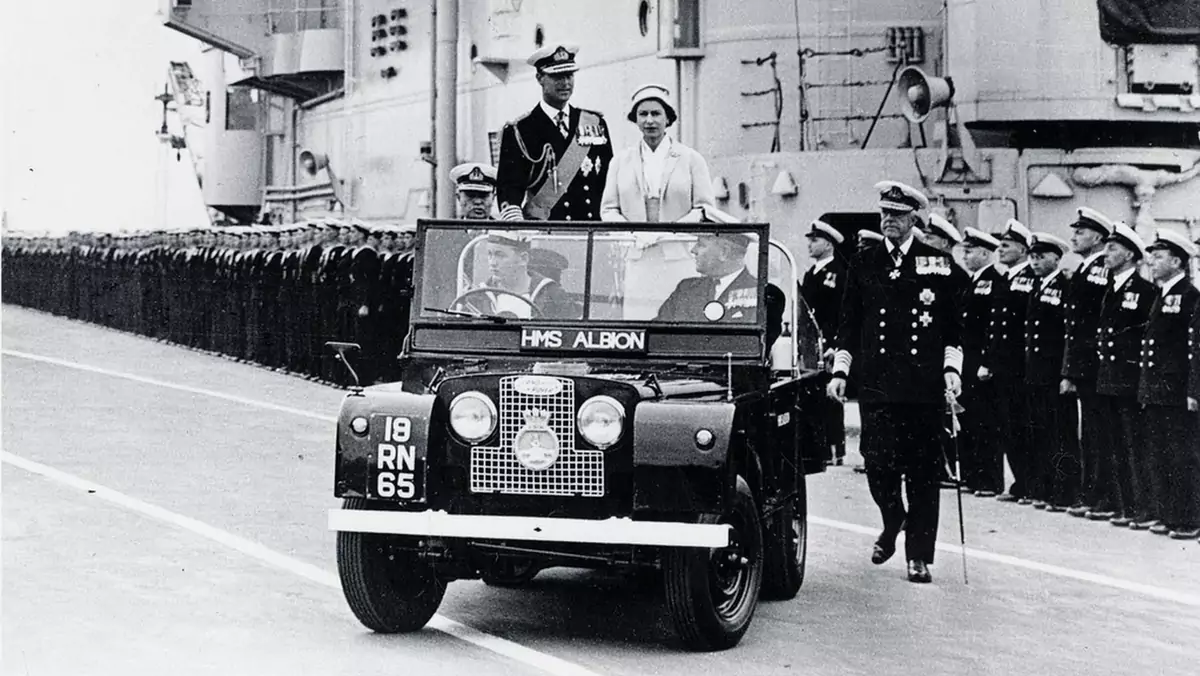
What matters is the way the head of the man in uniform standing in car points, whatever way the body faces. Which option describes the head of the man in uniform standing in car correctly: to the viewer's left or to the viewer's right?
to the viewer's right

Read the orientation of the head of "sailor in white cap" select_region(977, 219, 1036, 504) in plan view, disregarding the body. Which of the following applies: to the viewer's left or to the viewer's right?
to the viewer's left

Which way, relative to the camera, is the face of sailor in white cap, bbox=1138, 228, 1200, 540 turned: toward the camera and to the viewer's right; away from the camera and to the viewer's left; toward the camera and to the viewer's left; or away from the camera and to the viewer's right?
toward the camera and to the viewer's left

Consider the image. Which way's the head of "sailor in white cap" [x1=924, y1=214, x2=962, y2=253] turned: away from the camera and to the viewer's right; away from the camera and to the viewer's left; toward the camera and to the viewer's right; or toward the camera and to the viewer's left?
toward the camera and to the viewer's left

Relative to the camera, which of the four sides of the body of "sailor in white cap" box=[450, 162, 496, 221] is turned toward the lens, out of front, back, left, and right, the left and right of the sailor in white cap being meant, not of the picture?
front

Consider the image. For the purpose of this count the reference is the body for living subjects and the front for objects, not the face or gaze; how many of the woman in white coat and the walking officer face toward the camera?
2

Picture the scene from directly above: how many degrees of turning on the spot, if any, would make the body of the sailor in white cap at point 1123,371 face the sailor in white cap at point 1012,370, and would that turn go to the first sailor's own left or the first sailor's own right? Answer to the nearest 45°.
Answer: approximately 90° to the first sailor's own right

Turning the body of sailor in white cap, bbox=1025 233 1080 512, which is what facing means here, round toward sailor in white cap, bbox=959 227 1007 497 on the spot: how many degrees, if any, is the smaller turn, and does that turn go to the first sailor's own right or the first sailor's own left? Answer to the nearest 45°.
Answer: approximately 90° to the first sailor's own right

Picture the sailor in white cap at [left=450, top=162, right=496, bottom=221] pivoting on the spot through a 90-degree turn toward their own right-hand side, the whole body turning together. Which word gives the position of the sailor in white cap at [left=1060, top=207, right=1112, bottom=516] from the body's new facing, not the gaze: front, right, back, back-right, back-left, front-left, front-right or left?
back

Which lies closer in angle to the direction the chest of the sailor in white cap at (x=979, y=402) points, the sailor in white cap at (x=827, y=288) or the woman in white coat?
the woman in white coat

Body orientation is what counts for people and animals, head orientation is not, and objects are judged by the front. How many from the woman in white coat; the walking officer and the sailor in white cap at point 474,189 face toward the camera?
3

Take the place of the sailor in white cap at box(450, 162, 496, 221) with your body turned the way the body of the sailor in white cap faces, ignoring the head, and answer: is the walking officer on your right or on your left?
on your left

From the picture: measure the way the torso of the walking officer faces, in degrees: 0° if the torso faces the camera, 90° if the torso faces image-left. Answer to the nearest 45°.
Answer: approximately 0°

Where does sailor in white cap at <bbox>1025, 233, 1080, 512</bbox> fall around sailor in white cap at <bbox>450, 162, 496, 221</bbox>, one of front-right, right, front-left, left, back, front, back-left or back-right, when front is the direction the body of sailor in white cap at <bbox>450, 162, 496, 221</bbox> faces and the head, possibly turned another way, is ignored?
left

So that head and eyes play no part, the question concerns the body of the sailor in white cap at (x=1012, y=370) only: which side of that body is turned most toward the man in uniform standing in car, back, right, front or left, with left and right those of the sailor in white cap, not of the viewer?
front

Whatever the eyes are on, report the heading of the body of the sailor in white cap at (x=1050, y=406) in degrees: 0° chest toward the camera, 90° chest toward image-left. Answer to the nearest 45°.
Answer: approximately 45°

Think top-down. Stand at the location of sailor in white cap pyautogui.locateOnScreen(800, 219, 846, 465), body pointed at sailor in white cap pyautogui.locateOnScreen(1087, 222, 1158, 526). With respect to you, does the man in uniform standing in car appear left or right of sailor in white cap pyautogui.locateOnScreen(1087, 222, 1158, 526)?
right
